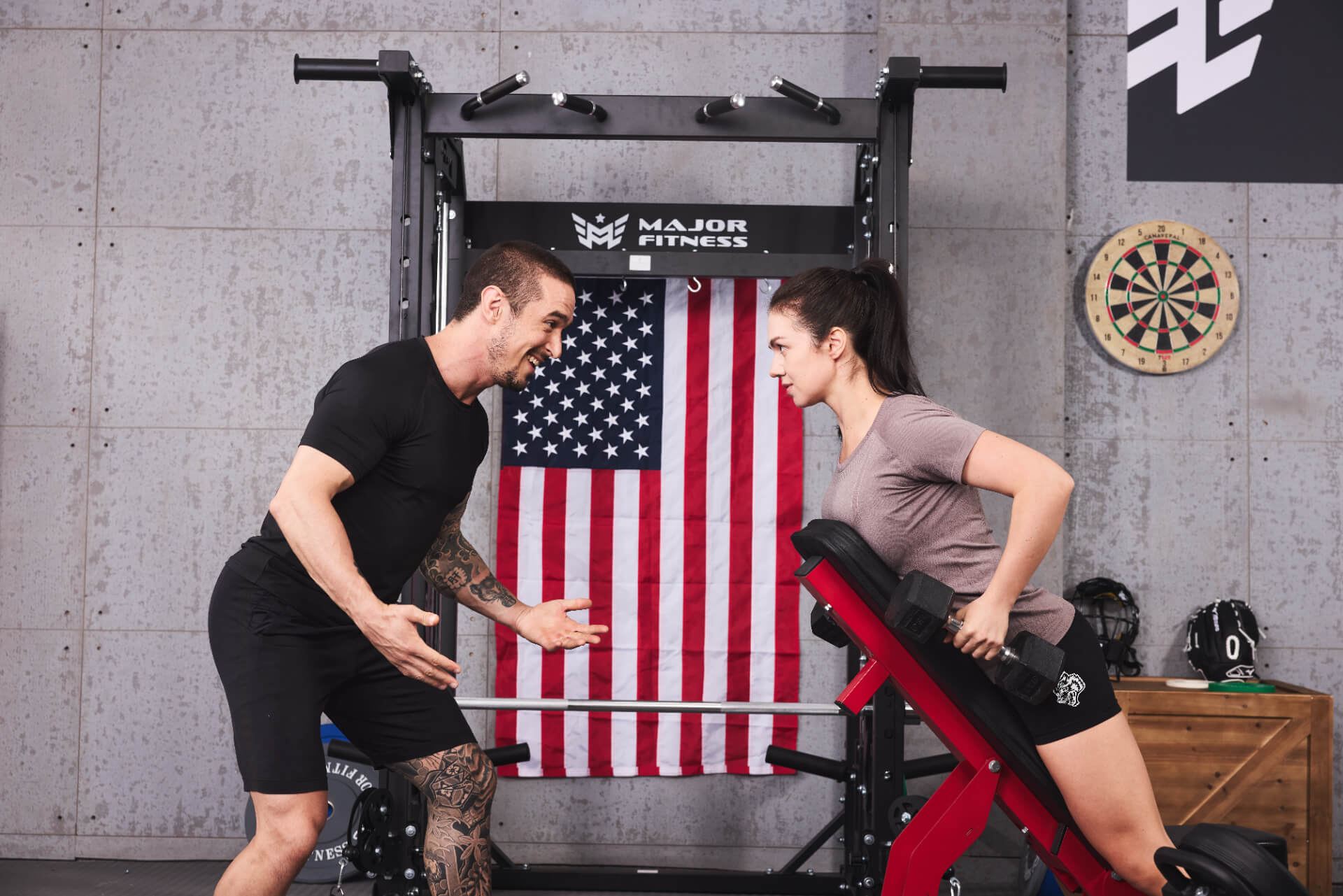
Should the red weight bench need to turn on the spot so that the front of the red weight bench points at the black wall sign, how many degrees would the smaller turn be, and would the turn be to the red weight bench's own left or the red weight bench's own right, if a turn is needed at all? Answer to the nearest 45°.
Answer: approximately 90° to the red weight bench's own left

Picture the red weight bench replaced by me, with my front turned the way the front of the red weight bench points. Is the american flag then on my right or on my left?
on my left

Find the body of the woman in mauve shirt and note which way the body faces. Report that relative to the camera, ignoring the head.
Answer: to the viewer's left

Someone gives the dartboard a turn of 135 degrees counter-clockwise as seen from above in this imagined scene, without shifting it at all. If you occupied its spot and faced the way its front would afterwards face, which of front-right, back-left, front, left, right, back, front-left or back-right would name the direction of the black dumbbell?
back-right

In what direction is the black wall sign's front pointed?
toward the camera

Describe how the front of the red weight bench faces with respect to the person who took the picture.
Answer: facing to the right of the viewer

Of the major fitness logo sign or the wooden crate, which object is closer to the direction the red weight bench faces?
the wooden crate

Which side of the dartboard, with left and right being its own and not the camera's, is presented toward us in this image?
front

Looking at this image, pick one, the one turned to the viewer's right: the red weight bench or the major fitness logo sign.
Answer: the red weight bench

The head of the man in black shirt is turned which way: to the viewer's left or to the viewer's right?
to the viewer's right

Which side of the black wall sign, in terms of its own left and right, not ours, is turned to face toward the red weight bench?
front

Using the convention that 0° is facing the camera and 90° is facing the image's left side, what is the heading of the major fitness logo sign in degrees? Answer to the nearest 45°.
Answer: approximately 0°
